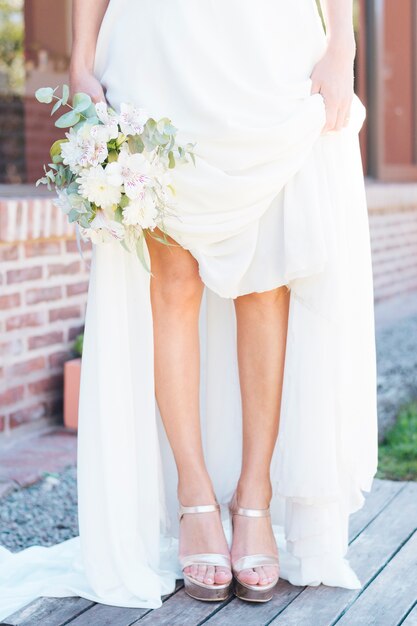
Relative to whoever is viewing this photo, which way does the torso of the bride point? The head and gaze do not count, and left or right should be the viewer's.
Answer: facing the viewer

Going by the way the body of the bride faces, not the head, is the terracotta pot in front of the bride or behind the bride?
behind
